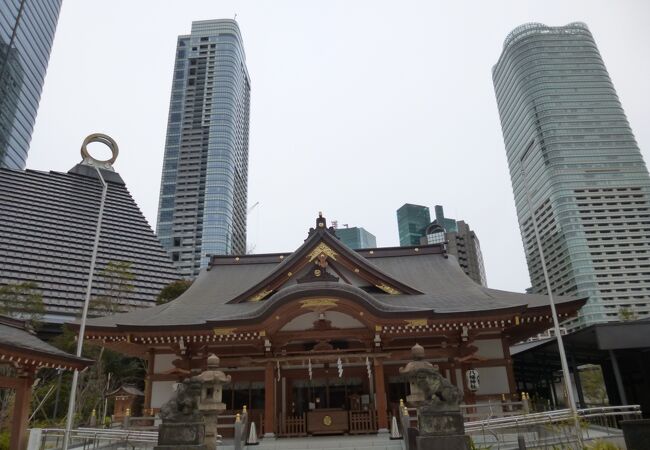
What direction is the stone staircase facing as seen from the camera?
toward the camera

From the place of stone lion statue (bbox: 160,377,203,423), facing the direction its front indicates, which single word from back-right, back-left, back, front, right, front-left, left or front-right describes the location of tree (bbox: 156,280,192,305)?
left

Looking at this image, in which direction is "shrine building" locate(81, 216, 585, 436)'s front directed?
toward the camera

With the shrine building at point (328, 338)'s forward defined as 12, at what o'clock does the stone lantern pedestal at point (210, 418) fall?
The stone lantern pedestal is roughly at 1 o'clock from the shrine building.

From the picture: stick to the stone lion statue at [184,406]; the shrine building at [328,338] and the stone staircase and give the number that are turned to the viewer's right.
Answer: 1

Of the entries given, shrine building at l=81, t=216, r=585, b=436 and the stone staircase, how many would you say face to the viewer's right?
0

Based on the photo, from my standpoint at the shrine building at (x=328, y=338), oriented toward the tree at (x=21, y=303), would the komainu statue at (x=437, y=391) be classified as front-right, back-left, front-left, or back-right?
back-left

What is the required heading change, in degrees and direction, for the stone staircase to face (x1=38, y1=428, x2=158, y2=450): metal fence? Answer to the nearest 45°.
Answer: approximately 90° to its right

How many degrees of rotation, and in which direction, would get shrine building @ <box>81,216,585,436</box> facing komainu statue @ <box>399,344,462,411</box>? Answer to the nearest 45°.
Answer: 0° — it already faces it

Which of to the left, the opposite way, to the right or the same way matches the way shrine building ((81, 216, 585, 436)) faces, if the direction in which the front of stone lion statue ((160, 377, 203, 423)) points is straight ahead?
to the right

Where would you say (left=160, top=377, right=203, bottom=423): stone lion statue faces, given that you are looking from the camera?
facing to the right of the viewer

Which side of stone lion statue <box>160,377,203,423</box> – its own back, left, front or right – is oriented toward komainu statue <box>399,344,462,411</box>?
front

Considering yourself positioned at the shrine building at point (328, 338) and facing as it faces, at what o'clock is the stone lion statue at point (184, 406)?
The stone lion statue is roughly at 1 o'clock from the shrine building.
